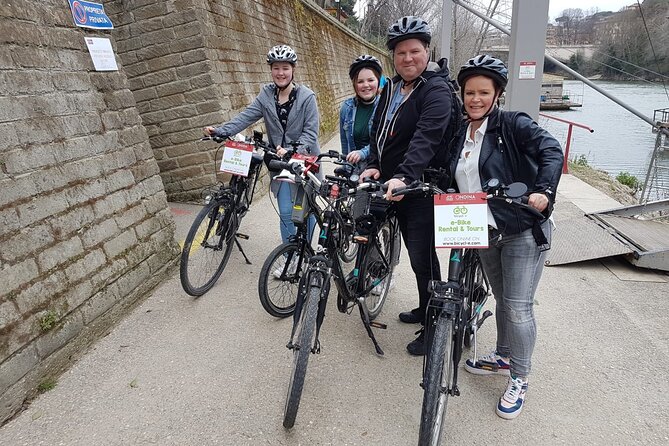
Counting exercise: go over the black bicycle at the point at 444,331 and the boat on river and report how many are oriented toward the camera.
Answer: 1

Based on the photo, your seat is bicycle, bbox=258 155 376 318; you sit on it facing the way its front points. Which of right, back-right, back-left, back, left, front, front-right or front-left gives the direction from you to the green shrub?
back

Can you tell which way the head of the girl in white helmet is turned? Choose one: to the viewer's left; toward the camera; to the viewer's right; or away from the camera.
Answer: toward the camera

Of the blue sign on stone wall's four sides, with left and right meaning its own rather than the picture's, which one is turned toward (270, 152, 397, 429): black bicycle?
front

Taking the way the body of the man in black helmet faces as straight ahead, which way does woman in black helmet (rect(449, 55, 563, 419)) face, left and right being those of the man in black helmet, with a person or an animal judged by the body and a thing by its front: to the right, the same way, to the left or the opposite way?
the same way

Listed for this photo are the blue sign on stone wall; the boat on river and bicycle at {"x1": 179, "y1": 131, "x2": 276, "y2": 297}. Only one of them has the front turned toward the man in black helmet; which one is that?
the blue sign on stone wall

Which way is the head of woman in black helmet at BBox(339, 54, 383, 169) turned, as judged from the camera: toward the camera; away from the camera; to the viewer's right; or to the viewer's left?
toward the camera

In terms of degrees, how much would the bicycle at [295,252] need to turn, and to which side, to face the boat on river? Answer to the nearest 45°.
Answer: approximately 180°

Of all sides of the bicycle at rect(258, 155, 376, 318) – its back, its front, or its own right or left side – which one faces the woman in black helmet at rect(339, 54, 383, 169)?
back

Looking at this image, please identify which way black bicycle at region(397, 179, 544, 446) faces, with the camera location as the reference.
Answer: facing the viewer

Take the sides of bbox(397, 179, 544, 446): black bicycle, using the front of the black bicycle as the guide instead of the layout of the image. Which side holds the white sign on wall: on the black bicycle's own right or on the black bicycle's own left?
on the black bicycle's own right

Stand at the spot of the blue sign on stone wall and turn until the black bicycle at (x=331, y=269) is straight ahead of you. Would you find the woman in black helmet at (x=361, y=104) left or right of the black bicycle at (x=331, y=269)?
left

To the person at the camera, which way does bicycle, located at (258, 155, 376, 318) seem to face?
facing the viewer and to the left of the viewer

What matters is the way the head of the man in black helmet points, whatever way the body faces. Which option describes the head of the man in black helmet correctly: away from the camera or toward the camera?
toward the camera

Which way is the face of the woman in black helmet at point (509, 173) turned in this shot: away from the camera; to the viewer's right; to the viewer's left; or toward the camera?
toward the camera
